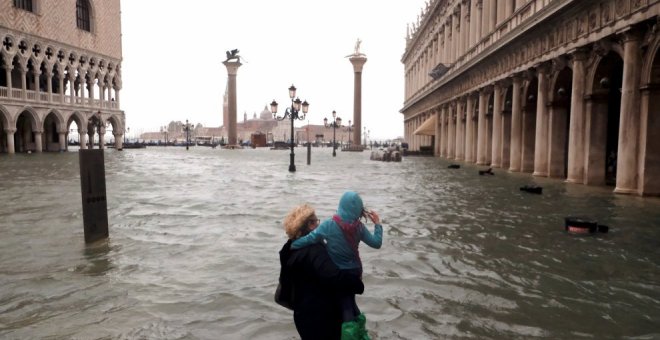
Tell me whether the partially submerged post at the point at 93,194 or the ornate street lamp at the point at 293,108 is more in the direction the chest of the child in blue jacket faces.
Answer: the ornate street lamp

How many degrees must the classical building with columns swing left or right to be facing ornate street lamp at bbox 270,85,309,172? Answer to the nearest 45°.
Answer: approximately 45° to its right

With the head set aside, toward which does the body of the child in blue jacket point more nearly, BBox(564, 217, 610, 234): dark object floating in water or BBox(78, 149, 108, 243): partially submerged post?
the dark object floating in water

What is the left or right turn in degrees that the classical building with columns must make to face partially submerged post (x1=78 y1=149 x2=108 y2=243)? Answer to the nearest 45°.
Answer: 0° — it already faces it

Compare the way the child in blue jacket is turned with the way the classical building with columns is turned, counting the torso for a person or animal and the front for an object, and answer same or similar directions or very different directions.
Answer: very different directions

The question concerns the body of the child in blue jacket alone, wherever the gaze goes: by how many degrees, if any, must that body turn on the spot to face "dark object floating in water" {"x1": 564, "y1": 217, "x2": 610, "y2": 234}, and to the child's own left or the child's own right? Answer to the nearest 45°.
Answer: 0° — they already face it

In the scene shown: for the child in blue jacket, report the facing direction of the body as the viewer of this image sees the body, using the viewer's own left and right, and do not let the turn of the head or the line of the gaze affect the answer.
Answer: facing away from the viewer and to the right of the viewer

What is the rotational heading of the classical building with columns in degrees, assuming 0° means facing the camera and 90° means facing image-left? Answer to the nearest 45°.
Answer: approximately 45°

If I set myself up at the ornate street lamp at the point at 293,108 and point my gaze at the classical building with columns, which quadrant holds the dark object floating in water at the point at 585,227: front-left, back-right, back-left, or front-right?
front-right

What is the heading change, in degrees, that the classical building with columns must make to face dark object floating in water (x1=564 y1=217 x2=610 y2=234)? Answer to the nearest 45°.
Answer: approximately 45° to its left
